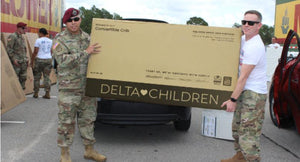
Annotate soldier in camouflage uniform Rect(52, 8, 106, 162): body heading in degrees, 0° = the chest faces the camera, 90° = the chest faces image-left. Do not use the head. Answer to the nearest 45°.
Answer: approximately 315°

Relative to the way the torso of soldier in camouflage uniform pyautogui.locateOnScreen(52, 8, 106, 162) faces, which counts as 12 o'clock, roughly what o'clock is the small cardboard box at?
The small cardboard box is roughly at 10 o'clock from the soldier in camouflage uniform.

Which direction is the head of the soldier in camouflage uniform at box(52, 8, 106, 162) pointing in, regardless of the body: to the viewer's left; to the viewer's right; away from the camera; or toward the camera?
toward the camera

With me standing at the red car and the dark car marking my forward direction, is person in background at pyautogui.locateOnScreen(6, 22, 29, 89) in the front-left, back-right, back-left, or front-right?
front-right

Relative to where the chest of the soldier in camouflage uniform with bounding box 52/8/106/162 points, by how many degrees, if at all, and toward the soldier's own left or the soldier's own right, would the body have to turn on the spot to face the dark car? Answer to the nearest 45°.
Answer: approximately 90° to the soldier's own left
